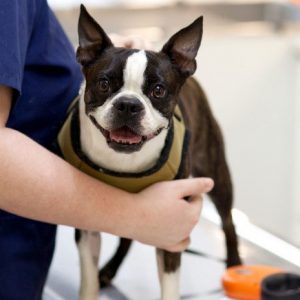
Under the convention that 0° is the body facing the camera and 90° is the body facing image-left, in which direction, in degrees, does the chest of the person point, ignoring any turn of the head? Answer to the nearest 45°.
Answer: approximately 270°
